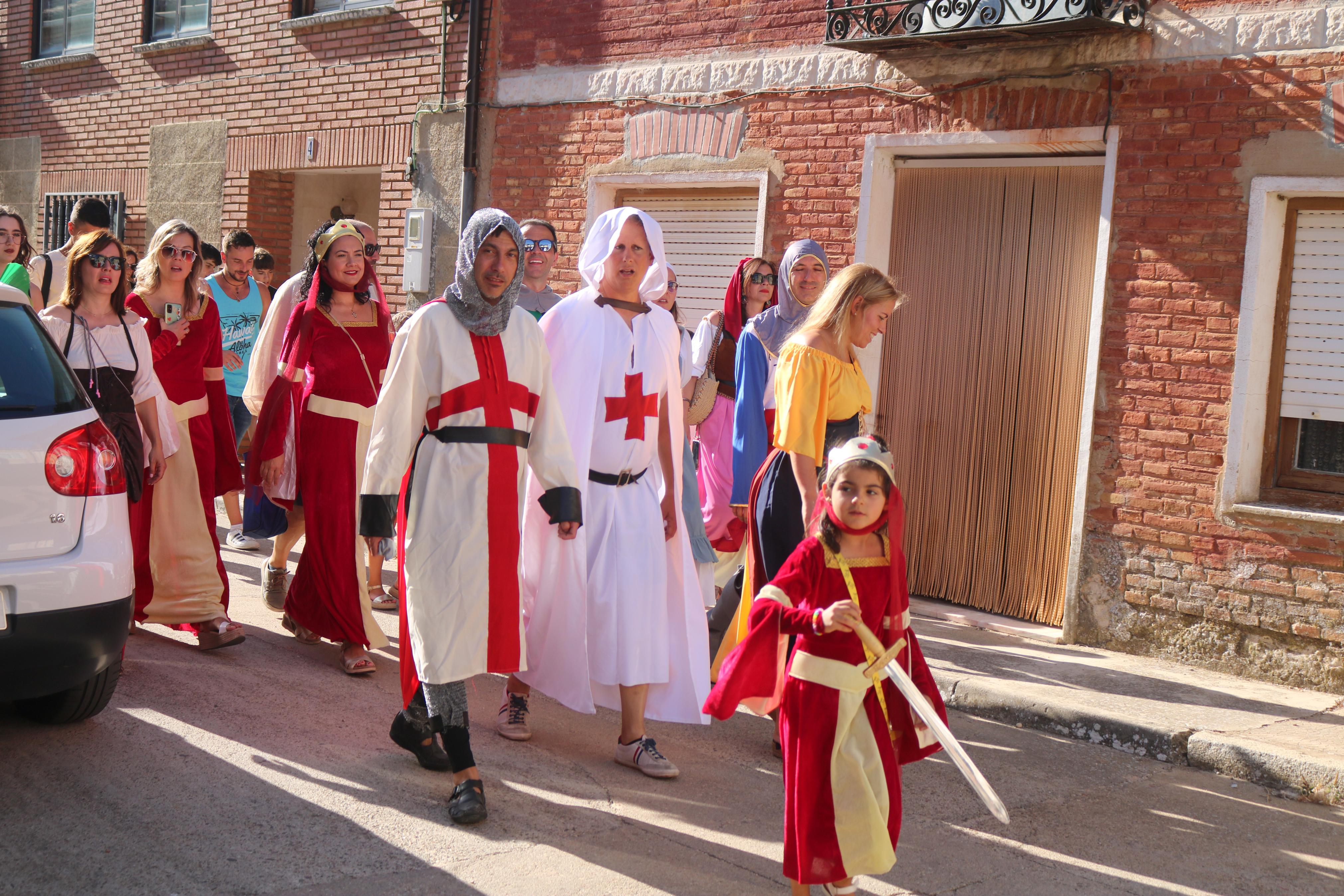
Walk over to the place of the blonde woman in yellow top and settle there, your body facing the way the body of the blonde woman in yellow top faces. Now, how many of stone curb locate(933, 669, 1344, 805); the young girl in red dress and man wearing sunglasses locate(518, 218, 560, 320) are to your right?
1

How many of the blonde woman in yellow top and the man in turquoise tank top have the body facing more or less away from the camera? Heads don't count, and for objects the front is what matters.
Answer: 0

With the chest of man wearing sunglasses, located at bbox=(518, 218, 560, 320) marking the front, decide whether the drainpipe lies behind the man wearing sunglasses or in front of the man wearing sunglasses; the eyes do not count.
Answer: behind

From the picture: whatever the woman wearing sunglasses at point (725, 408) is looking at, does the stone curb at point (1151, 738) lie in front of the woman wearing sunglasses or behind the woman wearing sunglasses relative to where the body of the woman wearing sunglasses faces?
in front

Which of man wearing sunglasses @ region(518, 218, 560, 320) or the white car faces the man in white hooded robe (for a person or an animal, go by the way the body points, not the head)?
the man wearing sunglasses

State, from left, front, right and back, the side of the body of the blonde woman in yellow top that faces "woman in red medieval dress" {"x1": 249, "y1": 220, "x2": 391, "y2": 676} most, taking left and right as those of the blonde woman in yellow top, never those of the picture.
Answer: back

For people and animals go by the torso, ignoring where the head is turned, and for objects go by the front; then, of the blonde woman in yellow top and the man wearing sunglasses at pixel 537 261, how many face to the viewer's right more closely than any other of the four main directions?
1

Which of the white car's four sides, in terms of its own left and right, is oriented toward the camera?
back

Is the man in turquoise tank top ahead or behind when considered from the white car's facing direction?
ahead

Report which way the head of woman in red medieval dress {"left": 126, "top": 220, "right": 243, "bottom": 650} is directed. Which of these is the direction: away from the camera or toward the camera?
toward the camera

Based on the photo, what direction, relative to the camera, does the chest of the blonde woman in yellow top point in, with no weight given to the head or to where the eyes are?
to the viewer's right

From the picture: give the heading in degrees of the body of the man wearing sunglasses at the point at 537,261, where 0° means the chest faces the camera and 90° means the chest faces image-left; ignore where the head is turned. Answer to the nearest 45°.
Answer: approximately 0°

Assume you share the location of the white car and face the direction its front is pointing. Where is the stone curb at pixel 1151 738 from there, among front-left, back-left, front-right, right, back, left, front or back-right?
right

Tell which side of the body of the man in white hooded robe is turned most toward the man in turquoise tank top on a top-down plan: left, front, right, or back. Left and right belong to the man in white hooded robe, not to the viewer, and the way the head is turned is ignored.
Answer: back

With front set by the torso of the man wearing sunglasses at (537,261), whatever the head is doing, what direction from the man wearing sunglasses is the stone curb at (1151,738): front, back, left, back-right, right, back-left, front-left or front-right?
front-left

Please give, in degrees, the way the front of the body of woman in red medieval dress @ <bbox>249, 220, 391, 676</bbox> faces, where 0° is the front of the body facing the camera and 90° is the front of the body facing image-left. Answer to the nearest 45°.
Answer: approximately 315°

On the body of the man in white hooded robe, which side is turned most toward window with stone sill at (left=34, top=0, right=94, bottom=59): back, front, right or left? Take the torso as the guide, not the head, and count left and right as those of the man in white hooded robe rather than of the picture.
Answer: back
